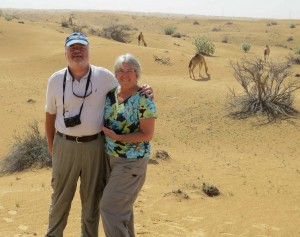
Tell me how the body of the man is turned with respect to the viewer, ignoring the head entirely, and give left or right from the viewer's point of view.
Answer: facing the viewer

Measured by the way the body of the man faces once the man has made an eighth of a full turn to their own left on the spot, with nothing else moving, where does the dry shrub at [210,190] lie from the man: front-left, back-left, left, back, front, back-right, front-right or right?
left

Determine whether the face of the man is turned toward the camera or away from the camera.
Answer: toward the camera

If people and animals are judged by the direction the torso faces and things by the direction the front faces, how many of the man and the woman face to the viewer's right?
0

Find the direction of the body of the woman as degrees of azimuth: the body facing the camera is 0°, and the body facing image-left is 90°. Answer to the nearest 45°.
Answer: approximately 45°

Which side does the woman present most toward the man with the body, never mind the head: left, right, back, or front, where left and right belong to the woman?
right

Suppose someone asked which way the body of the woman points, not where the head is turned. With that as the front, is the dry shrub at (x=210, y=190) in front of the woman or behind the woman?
behind

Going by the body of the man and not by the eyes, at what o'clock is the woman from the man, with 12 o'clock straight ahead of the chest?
The woman is roughly at 10 o'clock from the man.

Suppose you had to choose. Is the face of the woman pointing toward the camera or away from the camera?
toward the camera

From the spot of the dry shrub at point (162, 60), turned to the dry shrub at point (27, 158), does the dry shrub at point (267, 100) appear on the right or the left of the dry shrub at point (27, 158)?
left

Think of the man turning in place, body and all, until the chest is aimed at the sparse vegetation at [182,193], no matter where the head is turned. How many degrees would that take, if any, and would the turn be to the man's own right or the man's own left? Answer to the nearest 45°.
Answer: approximately 135° to the man's own left

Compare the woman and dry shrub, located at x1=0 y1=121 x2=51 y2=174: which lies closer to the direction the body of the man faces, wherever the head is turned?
the woman

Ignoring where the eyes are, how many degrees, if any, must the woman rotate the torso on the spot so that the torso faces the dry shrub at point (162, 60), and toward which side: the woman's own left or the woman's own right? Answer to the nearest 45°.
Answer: approximately 135° to the woman's own right

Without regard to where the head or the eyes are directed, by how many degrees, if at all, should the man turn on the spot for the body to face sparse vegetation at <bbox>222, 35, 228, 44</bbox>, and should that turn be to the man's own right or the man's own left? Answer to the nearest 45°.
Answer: approximately 180°

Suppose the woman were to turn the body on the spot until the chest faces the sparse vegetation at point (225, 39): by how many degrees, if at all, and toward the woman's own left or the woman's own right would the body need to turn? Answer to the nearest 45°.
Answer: approximately 135° to the woman's own right
